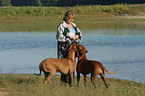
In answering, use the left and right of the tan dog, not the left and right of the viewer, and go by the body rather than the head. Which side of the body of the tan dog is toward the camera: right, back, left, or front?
right

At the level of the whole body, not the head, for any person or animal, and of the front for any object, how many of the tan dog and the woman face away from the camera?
0

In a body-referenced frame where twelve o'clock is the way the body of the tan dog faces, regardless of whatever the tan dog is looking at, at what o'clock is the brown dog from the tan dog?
The brown dog is roughly at 12 o'clock from the tan dog.

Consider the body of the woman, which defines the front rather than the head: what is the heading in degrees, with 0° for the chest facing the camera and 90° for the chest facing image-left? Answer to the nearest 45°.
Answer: approximately 315°
